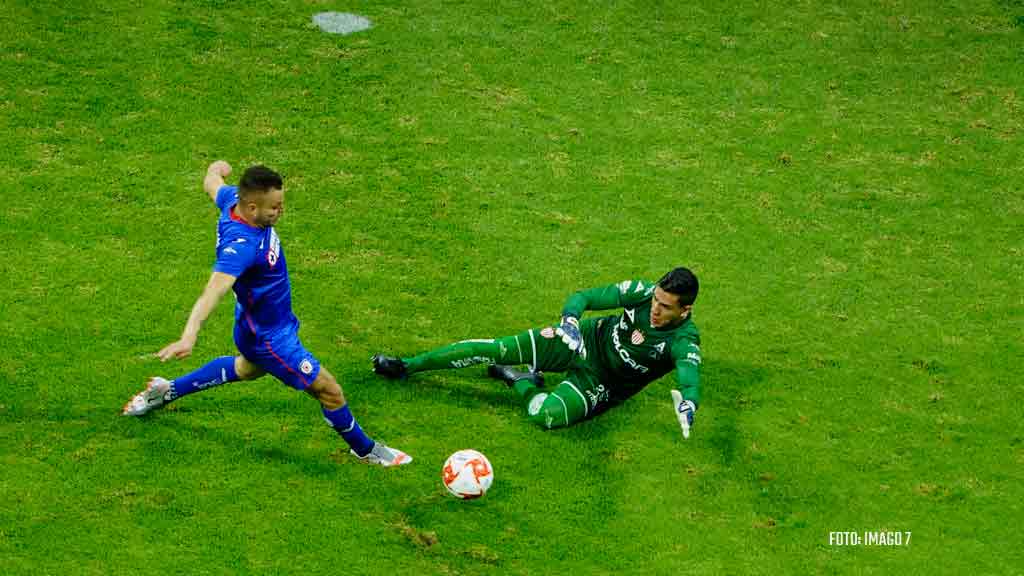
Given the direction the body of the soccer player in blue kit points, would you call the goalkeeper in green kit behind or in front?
in front

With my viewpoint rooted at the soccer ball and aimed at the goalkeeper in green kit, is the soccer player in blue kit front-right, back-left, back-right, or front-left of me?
back-left

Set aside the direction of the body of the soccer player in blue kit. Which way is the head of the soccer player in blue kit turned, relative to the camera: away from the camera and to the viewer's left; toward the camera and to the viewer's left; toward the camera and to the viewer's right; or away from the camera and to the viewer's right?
toward the camera and to the viewer's right

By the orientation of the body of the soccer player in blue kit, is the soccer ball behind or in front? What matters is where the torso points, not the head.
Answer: in front

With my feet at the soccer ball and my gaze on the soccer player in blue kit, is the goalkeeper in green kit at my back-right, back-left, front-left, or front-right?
back-right

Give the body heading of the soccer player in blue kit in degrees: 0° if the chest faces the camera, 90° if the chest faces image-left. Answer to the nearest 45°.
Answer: approximately 270°
